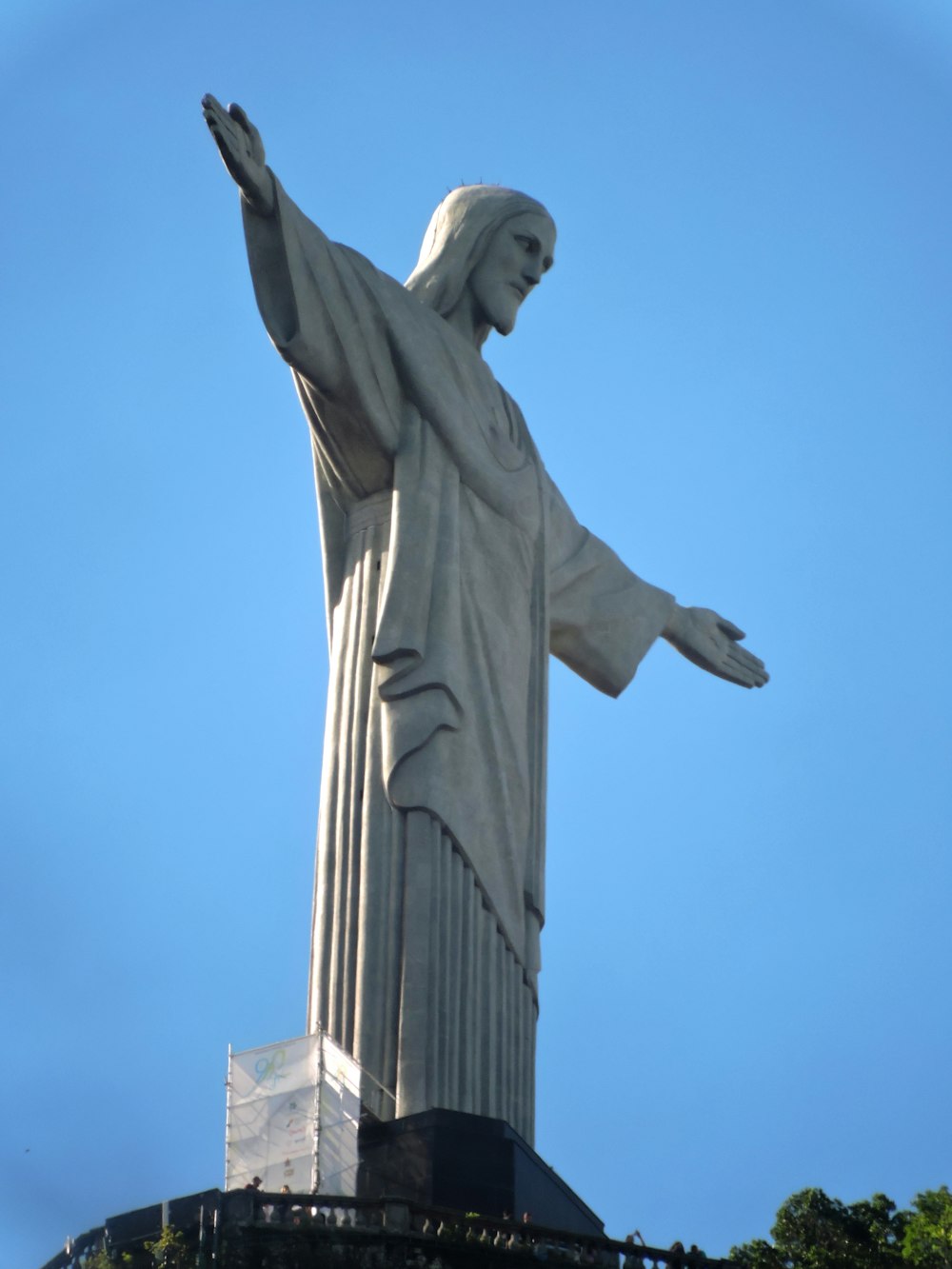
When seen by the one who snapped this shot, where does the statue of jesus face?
facing the viewer and to the right of the viewer
